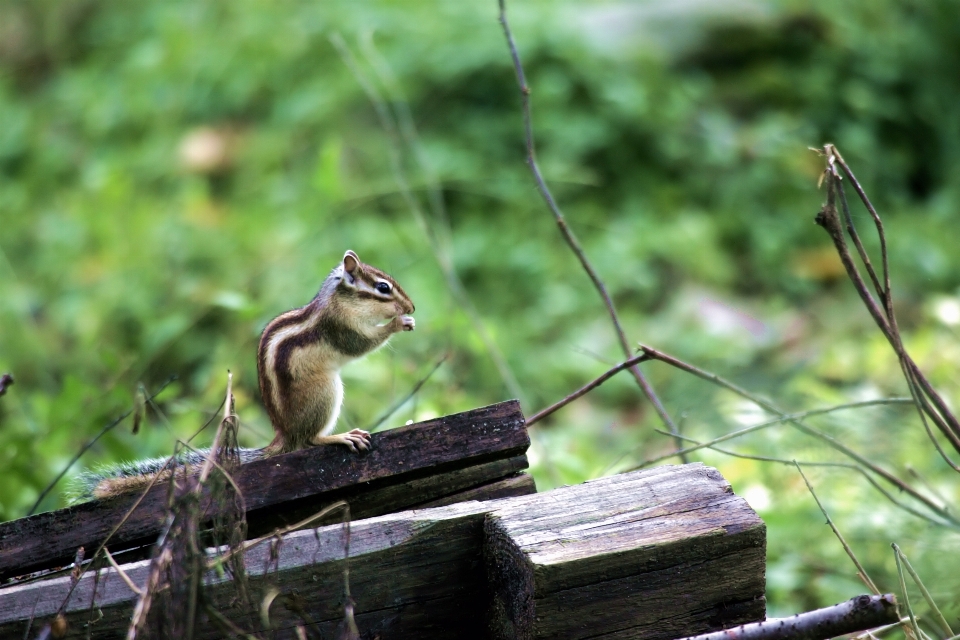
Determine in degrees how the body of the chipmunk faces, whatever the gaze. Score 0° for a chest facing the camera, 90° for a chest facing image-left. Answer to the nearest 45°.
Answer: approximately 270°
